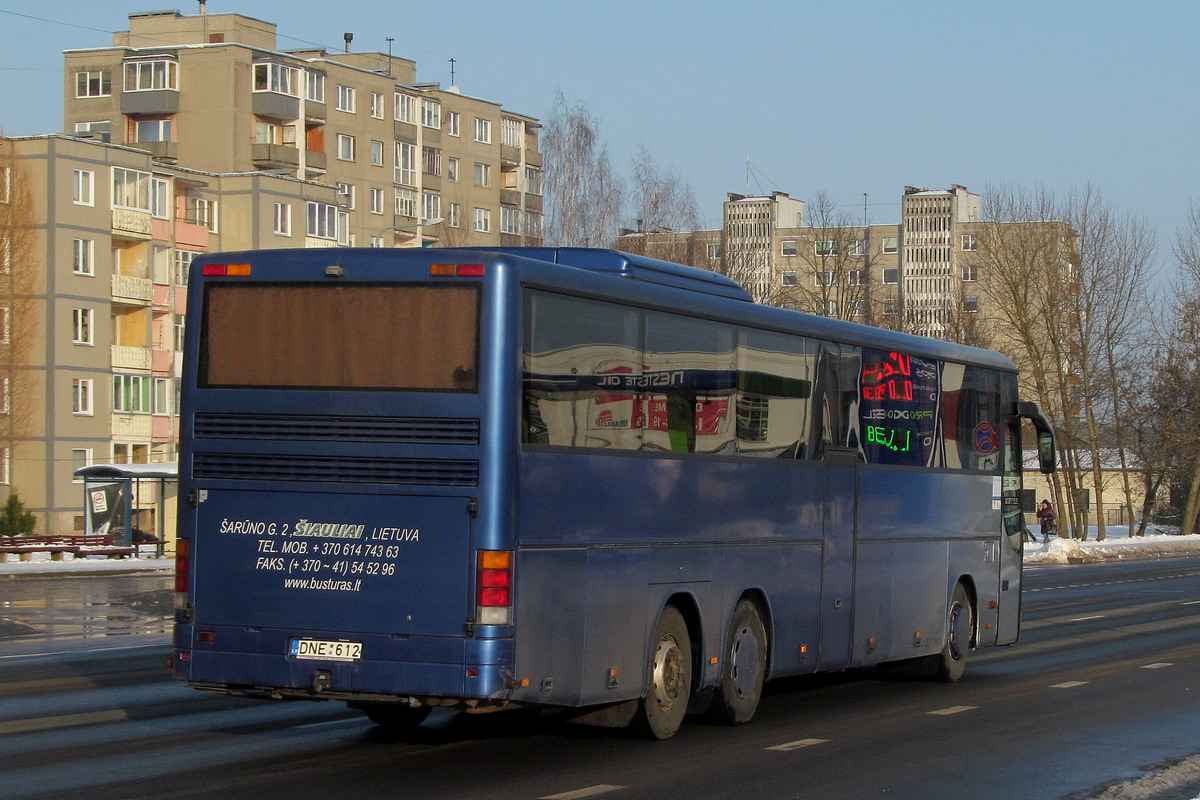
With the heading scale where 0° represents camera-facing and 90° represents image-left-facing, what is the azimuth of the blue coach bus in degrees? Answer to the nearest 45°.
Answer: approximately 225°

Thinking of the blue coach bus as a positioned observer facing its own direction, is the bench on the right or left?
on its left
